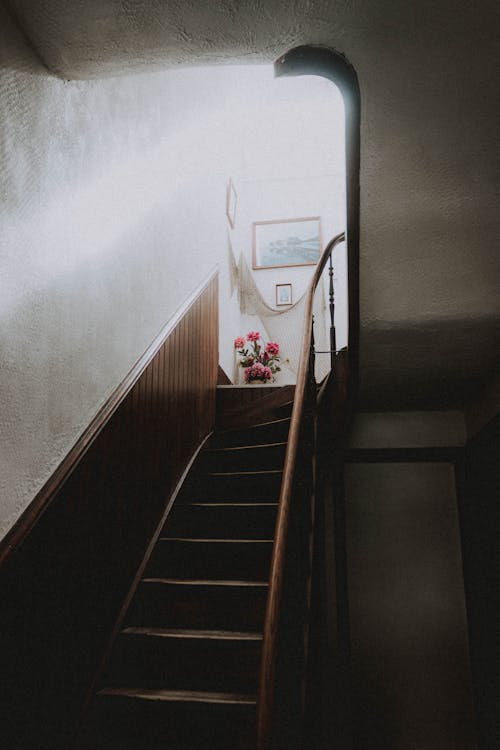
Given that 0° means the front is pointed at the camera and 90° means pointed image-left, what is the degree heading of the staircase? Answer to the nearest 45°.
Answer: approximately 0°
